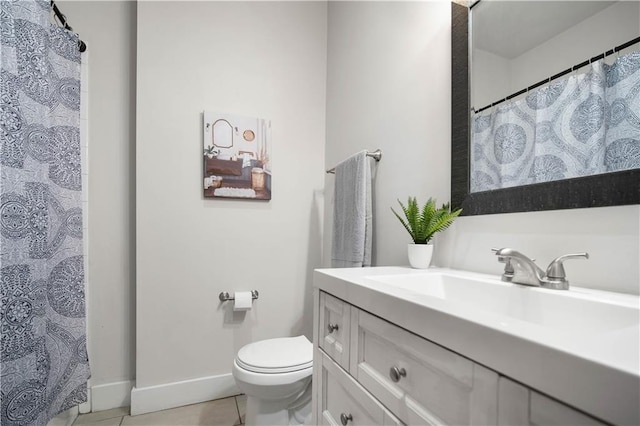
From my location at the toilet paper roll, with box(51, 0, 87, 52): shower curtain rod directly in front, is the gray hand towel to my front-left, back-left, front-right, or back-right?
back-left

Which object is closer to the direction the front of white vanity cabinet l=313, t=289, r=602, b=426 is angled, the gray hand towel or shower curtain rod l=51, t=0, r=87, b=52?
the shower curtain rod

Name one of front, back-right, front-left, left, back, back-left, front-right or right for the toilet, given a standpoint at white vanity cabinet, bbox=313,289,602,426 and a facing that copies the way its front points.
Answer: right

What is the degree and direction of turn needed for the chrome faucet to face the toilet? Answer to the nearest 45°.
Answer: approximately 45° to its right

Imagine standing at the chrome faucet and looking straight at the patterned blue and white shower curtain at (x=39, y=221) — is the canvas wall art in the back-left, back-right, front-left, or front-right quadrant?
front-right

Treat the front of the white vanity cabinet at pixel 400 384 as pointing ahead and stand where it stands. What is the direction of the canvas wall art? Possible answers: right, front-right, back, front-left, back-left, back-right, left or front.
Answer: right

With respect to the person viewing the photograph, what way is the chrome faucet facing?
facing the viewer and to the left of the viewer

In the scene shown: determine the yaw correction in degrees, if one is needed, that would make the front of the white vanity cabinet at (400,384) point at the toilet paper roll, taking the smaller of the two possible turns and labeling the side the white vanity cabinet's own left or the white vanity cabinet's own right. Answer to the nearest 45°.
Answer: approximately 90° to the white vanity cabinet's own right
